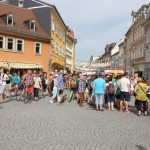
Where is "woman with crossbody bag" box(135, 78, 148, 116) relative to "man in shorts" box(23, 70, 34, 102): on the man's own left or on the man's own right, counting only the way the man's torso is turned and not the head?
on the man's own left

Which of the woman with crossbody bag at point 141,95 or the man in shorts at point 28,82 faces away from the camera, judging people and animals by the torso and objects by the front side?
the woman with crossbody bag

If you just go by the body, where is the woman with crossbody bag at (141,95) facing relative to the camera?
away from the camera

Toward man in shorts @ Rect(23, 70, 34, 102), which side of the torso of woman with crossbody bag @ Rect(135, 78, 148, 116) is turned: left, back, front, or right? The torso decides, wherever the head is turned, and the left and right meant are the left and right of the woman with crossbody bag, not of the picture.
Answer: left

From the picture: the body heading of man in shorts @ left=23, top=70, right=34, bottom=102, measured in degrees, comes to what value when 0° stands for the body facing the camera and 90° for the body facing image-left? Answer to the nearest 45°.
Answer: approximately 0°

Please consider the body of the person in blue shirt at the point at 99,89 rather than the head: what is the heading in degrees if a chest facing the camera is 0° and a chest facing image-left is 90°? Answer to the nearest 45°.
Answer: approximately 180°

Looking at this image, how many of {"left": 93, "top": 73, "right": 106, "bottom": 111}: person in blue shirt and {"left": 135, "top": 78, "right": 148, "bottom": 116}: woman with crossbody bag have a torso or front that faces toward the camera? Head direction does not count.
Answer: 0

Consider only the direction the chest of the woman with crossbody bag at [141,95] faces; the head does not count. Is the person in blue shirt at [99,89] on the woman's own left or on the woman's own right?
on the woman's own left

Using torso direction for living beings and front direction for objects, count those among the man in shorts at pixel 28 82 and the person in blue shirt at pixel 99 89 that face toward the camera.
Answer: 1
